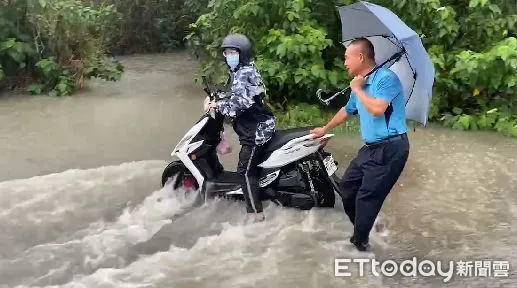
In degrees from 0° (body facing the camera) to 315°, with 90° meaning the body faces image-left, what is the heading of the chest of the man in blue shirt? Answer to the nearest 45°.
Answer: approximately 90°

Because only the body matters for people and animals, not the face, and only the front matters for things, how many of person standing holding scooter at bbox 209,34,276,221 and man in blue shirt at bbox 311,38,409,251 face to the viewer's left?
2

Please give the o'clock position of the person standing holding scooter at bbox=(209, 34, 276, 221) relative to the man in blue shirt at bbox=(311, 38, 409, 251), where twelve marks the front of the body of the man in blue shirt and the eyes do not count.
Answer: The person standing holding scooter is roughly at 1 o'clock from the man in blue shirt.

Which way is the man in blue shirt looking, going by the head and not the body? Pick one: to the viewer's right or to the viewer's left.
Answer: to the viewer's left

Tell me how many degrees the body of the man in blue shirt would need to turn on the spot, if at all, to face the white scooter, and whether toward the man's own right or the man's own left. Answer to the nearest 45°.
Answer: approximately 45° to the man's own right

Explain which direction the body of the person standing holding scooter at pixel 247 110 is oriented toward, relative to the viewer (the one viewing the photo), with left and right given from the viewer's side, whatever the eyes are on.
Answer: facing to the left of the viewer
